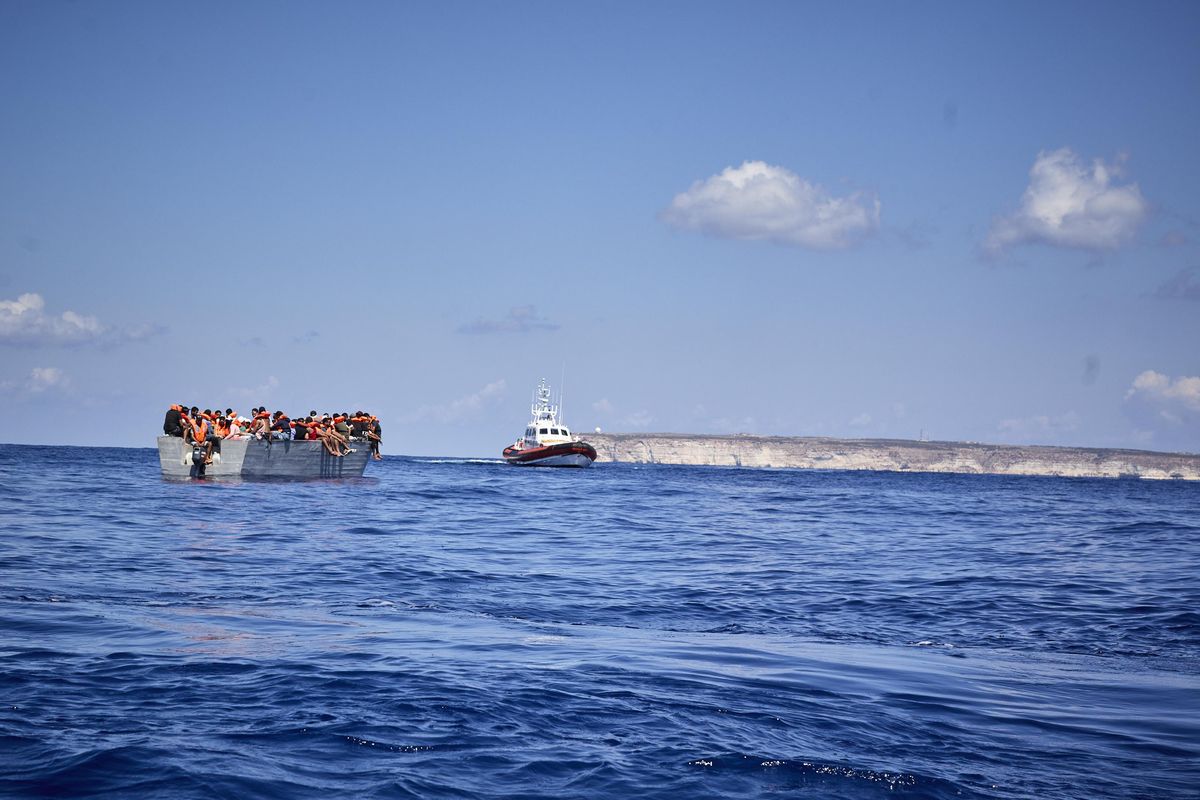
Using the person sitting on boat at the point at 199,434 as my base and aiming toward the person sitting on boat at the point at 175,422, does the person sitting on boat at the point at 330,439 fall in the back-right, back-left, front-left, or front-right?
back-right

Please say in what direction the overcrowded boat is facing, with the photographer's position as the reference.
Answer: facing away from the viewer and to the right of the viewer
